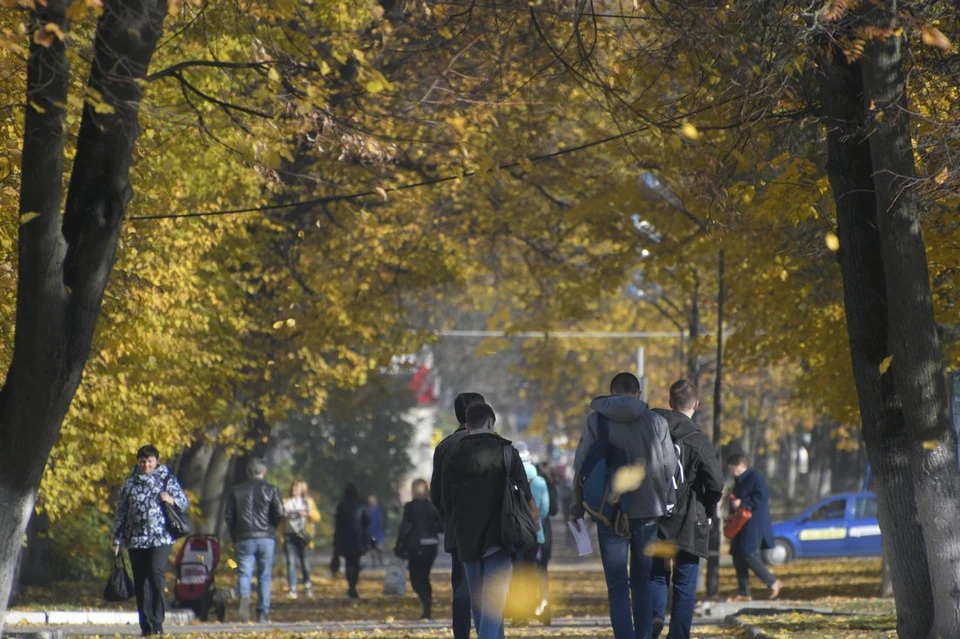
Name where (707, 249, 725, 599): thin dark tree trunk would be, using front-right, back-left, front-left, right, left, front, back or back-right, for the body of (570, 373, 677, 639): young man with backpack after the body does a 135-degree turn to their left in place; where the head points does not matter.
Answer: back-right

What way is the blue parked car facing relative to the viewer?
to the viewer's left

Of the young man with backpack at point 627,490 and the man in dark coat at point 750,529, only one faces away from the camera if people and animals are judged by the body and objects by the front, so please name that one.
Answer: the young man with backpack

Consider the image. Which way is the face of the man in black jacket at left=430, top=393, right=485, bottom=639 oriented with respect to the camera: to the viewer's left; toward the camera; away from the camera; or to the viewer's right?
away from the camera

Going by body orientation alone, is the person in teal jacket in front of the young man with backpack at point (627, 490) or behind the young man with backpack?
in front

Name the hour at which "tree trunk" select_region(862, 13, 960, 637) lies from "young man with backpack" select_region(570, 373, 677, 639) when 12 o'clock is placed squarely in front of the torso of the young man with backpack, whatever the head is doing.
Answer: The tree trunk is roughly at 3 o'clock from the young man with backpack.

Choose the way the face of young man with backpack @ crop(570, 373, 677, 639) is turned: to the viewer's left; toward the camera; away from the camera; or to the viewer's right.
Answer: away from the camera

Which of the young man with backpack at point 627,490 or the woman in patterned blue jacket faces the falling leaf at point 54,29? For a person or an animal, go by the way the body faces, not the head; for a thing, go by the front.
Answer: the woman in patterned blue jacket

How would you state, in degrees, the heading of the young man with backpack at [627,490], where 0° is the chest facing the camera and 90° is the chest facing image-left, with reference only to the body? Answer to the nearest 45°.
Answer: approximately 180°

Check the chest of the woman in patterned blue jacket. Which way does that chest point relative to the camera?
toward the camera

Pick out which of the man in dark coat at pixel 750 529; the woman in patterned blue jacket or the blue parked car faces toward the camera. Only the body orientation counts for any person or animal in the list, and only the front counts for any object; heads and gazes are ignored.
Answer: the woman in patterned blue jacket

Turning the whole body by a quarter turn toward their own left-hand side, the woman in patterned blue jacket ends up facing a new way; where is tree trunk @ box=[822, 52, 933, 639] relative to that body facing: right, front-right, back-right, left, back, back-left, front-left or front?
front-right

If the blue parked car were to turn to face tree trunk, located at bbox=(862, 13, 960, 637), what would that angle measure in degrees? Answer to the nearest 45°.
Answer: approximately 90° to its left

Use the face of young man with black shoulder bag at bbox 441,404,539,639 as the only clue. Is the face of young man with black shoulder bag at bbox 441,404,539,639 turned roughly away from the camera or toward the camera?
away from the camera

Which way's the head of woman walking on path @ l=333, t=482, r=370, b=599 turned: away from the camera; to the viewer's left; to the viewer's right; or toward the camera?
away from the camera

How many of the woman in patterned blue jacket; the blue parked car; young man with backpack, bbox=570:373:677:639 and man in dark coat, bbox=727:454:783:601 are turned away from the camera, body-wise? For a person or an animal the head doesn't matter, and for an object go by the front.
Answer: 1

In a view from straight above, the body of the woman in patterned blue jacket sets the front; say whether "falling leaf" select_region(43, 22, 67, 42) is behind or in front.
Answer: in front

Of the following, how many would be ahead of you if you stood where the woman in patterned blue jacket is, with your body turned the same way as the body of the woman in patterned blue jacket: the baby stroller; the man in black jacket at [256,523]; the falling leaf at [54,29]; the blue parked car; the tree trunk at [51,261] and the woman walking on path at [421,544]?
2
